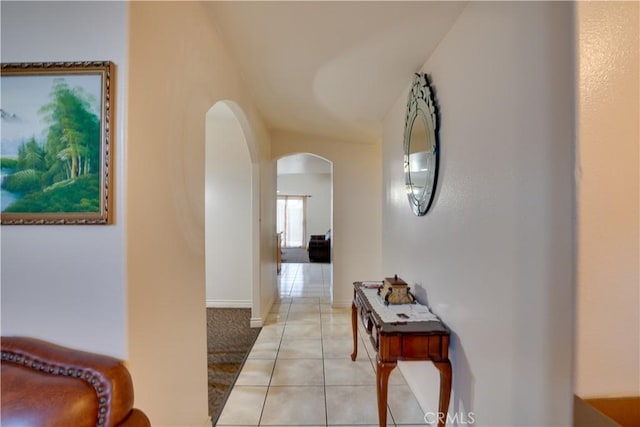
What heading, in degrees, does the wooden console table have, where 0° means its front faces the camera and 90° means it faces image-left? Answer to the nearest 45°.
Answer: approximately 90°

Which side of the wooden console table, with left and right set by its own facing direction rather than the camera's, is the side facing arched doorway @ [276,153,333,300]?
right

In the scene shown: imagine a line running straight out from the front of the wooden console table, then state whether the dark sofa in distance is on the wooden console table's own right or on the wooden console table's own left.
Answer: on the wooden console table's own right

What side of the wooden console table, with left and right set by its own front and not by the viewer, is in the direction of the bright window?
right

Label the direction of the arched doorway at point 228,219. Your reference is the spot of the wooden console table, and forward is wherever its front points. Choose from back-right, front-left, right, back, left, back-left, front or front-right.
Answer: front-right
